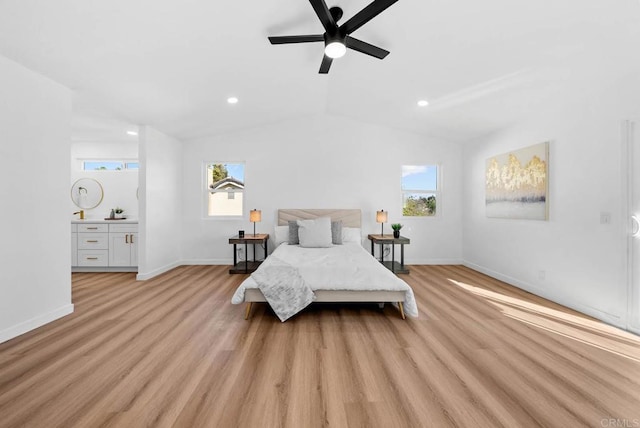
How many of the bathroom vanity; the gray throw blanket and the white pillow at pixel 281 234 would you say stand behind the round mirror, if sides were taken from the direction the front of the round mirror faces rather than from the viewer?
0

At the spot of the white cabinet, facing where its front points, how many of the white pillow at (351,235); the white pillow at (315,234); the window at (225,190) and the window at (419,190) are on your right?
0

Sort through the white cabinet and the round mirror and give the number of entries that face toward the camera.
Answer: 2

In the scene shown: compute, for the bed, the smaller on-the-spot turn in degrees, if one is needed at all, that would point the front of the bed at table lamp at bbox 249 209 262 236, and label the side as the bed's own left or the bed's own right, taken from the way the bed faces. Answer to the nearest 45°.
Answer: approximately 135° to the bed's own right

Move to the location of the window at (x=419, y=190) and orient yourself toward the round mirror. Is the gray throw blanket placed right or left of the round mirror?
left

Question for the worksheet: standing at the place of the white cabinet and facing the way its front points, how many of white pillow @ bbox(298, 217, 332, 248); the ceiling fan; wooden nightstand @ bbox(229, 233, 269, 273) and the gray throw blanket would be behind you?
0

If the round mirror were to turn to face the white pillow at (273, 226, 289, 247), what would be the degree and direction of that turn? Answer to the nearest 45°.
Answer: approximately 45° to its left

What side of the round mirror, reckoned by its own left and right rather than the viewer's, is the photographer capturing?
front

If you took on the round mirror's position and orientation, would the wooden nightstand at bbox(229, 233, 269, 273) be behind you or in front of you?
in front

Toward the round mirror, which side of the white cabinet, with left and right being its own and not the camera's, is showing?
right

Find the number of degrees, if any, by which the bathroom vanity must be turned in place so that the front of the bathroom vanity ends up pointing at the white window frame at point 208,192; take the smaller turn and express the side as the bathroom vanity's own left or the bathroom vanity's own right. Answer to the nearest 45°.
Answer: approximately 90° to the bathroom vanity's own left

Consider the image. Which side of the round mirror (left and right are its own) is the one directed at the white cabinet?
left

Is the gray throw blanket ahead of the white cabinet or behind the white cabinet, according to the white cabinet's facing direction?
ahead

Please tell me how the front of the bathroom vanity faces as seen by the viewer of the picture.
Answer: facing the viewer
